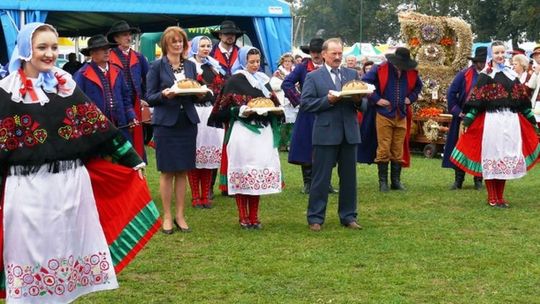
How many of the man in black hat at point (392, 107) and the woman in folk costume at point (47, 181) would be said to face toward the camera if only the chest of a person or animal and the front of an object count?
2

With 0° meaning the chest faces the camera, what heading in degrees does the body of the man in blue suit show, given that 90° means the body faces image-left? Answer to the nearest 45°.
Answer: approximately 315°

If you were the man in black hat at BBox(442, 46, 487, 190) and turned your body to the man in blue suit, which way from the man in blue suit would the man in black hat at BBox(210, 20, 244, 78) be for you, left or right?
right

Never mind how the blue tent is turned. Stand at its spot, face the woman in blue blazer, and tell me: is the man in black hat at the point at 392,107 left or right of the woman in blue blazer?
left

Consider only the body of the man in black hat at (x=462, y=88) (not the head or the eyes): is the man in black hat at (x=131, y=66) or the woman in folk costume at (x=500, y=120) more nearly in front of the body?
the woman in folk costume

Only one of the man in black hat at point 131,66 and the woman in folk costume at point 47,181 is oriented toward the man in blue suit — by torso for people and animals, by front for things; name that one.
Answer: the man in black hat

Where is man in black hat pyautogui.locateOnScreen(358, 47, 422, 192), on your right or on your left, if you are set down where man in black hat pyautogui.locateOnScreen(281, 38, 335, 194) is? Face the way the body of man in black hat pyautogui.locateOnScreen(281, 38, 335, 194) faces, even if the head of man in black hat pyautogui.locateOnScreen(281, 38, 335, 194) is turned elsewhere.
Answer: on your left

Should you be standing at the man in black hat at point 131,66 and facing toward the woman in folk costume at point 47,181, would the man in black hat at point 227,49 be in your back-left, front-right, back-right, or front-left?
back-left
